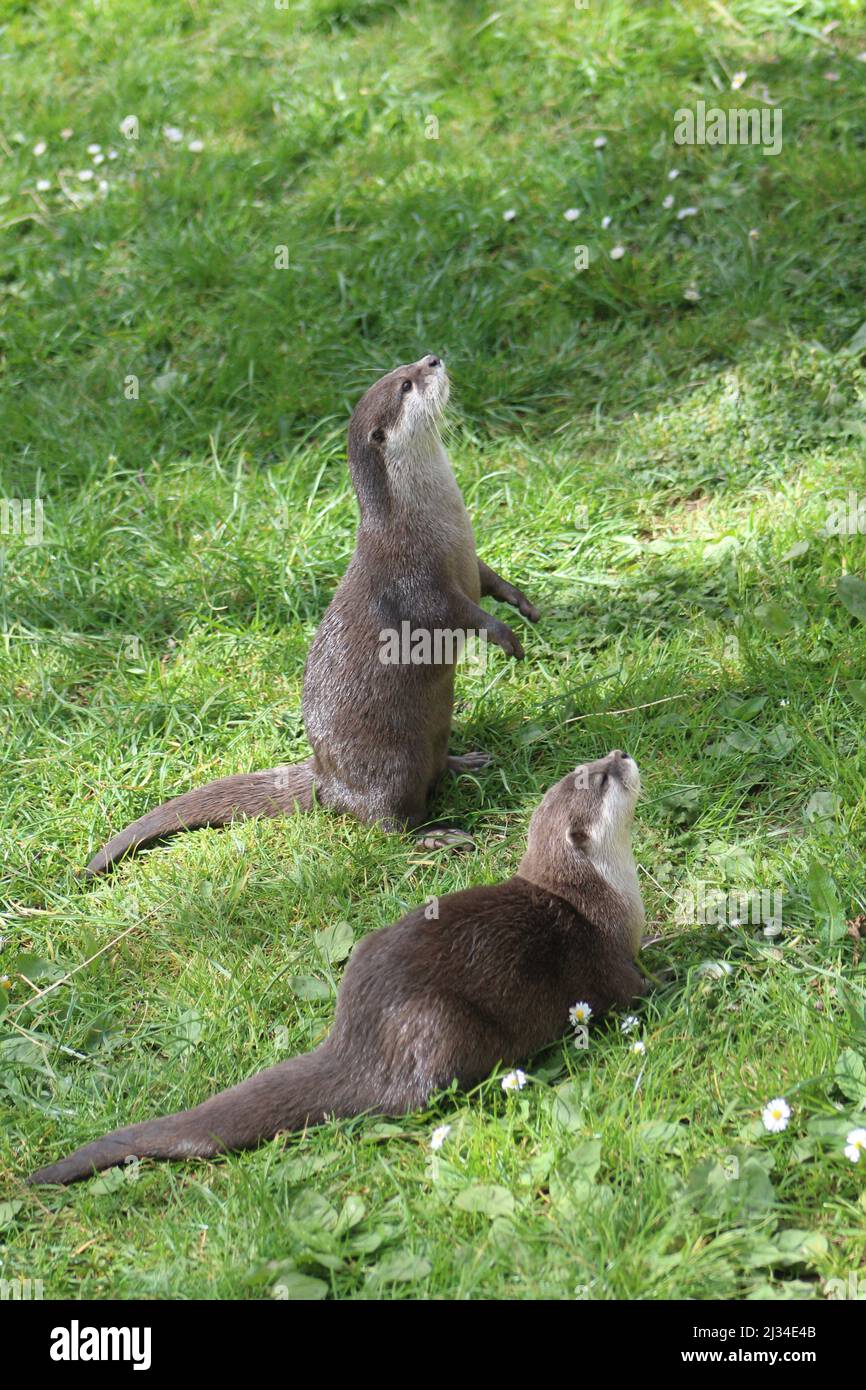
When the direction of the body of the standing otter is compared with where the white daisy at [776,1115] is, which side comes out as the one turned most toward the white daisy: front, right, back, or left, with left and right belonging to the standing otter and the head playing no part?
right

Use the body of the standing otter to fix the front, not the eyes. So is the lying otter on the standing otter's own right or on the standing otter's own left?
on the standing otter's own right

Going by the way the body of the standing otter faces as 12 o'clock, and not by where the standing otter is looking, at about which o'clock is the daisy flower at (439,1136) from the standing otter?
The daisy flower is roughly at 3 o'clock from the standing otter.

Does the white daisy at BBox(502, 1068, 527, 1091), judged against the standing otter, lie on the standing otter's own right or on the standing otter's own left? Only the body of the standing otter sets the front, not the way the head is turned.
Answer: on the standing otter's own right

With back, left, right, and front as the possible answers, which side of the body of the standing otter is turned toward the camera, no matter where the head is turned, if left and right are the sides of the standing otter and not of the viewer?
right
